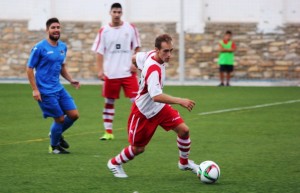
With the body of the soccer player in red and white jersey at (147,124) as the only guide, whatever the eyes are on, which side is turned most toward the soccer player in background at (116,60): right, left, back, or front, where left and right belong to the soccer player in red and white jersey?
left

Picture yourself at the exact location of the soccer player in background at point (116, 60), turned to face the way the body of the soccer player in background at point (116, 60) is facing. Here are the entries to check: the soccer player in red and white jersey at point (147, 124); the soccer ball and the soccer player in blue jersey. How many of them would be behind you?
0

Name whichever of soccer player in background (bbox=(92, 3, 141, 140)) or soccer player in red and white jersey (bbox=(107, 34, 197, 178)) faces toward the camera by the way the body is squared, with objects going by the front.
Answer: the soccer player in background

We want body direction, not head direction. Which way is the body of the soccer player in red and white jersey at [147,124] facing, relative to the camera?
to the viewer's right

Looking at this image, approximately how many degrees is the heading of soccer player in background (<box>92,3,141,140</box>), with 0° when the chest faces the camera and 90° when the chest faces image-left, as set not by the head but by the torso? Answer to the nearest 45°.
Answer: approximately 0°

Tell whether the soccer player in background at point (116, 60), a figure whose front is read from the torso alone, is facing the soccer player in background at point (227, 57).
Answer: no

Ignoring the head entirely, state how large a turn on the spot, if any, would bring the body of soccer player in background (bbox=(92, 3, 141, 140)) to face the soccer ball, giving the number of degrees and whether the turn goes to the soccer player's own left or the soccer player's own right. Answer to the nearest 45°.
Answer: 0° — they already face it

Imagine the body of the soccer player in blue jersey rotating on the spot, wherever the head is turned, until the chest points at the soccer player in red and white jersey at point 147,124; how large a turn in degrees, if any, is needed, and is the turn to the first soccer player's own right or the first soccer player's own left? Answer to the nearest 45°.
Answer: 0° — they already face them

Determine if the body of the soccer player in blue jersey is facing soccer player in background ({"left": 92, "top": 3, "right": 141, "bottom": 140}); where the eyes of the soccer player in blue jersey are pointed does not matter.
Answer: no

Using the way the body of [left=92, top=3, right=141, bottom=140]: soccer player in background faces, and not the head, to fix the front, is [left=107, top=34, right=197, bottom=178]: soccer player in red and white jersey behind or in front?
in front

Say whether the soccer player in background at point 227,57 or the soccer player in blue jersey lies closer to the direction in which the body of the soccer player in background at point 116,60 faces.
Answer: the soccer player in blue jersey

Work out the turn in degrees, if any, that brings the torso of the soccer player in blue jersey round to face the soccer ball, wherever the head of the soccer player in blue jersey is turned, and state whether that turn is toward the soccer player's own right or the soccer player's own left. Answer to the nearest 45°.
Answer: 0° — they already face it

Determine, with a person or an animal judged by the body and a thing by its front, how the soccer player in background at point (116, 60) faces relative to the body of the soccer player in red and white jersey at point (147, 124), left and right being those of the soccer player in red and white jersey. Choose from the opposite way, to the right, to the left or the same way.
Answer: to the right
